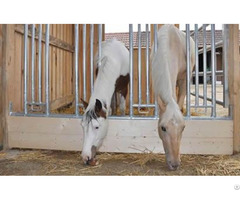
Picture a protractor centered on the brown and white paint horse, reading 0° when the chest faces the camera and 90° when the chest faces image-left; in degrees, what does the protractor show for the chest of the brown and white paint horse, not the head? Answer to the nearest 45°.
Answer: approximately 45°

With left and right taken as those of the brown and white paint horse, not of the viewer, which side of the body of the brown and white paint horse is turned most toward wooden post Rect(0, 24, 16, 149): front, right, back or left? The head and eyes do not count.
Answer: right

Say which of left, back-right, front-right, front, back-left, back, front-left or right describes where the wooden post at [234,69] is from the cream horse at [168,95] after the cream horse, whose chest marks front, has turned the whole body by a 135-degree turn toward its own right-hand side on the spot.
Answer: right

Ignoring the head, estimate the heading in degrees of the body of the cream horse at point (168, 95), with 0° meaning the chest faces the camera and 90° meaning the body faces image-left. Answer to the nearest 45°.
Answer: approximately 0°

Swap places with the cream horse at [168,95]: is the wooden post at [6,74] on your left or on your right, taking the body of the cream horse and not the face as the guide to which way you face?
on your right

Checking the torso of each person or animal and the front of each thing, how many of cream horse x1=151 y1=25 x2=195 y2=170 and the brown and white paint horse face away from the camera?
0
